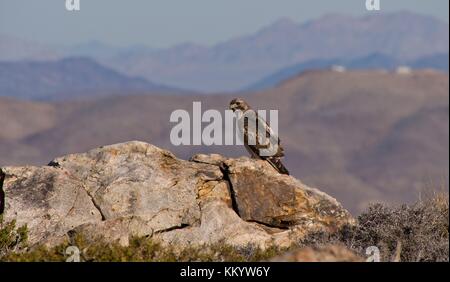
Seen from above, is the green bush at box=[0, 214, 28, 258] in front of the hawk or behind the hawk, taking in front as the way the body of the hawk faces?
in front

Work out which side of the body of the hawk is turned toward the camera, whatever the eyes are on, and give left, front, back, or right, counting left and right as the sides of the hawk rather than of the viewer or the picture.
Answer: left

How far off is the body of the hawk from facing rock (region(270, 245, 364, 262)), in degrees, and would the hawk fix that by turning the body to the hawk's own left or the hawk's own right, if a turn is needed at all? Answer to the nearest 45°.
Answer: approximately 90° to the hawk's own left
